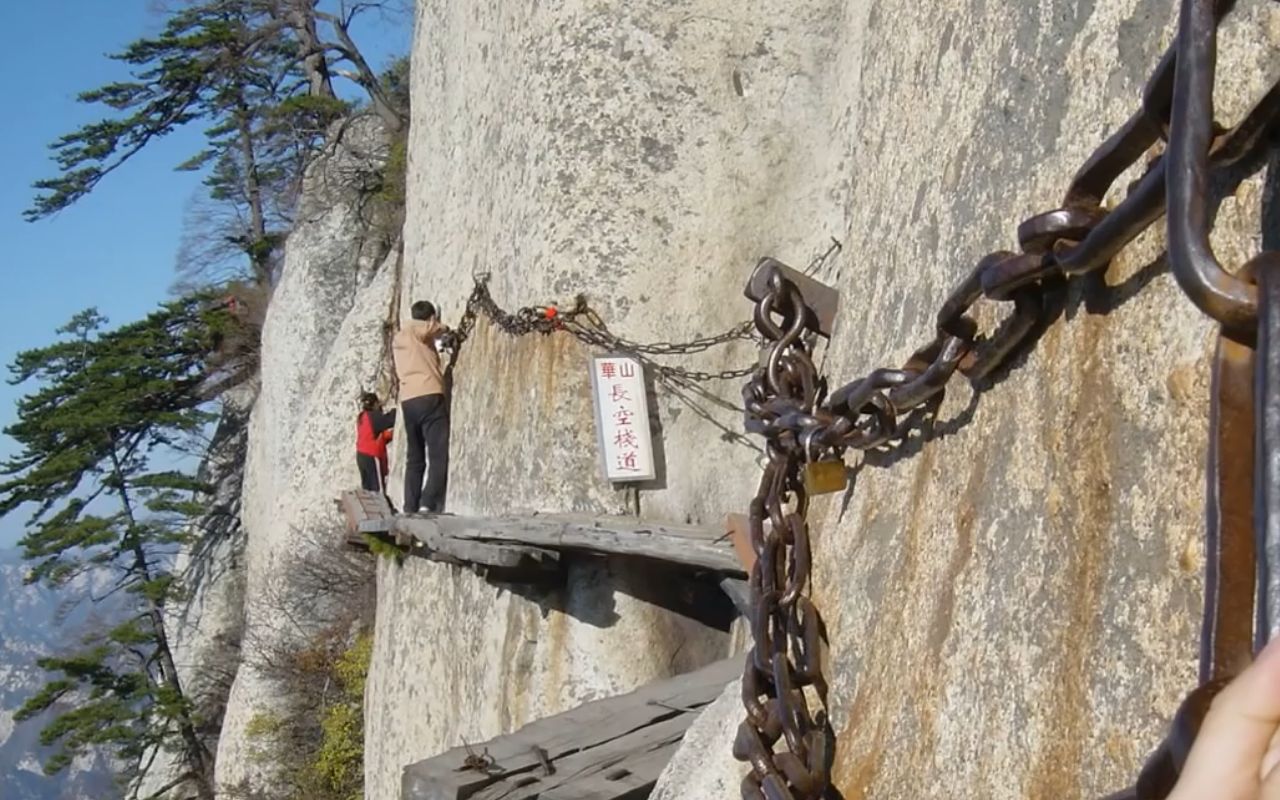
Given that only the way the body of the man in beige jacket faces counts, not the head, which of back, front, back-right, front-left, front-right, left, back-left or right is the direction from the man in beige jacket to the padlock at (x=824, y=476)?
back-right

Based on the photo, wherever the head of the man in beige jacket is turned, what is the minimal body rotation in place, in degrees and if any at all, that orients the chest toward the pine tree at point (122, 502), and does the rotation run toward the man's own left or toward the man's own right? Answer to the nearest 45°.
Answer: approximately 90° to the man's own left

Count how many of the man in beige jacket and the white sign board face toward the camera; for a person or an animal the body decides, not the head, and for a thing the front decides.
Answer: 1

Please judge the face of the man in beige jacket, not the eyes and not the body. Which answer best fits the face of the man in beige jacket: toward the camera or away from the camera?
away from the camera

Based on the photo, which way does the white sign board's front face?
toward the camera

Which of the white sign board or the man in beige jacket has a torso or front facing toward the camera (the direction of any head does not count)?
the white sign board

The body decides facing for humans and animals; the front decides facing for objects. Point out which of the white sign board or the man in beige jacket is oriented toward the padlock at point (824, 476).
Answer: the white sign board

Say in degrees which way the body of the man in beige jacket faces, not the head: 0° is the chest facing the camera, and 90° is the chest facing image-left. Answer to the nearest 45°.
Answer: approximately 225°

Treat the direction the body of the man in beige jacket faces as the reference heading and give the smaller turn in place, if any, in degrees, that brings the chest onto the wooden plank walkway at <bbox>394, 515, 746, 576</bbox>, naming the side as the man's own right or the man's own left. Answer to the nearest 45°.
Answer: approximately 135° to the man's own right
